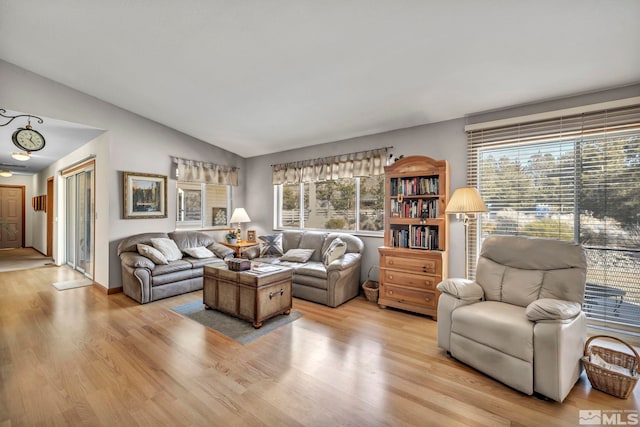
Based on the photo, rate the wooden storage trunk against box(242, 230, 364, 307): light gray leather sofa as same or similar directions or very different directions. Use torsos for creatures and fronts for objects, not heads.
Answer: same or similar directions

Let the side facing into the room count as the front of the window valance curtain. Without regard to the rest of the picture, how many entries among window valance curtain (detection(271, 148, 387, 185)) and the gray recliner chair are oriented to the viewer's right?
0

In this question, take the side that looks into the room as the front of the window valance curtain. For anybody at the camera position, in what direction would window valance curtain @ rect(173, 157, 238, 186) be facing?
facing the viewer and to the right of the viewer

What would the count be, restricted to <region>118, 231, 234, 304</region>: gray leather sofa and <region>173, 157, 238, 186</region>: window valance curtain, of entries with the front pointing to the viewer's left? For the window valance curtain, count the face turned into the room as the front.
0

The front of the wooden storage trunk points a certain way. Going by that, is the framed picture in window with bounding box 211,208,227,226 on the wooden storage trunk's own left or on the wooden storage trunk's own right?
on the wooden storage trunk's own right

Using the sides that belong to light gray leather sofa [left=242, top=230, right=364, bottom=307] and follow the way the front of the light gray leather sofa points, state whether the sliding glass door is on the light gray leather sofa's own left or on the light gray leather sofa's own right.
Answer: on the light gray leather sofa's own right

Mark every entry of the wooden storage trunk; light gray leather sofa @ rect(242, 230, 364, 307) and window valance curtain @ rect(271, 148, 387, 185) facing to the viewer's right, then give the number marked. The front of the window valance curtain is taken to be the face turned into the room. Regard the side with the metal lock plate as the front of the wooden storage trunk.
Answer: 0

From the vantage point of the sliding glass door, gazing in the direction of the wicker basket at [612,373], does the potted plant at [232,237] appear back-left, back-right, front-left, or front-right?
front-left

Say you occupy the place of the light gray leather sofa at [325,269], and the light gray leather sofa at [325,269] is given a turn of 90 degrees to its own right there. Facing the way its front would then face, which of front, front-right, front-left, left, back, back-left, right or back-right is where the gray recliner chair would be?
back

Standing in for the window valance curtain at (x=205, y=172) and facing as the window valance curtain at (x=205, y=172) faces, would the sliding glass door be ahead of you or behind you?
behind

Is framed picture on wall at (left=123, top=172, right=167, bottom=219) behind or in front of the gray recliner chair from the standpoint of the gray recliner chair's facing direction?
in front

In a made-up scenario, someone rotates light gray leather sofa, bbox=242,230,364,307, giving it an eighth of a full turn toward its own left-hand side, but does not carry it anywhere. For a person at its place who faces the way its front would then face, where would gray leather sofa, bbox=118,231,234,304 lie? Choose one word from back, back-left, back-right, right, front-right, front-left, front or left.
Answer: right

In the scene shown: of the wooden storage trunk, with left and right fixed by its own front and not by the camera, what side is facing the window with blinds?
left

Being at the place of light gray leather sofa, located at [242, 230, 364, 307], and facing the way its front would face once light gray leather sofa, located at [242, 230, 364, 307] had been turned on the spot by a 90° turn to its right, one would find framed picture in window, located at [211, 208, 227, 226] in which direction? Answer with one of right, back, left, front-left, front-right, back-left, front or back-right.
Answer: front

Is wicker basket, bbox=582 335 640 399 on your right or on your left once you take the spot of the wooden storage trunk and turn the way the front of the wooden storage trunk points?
on your left

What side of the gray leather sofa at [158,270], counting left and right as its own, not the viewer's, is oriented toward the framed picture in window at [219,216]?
left

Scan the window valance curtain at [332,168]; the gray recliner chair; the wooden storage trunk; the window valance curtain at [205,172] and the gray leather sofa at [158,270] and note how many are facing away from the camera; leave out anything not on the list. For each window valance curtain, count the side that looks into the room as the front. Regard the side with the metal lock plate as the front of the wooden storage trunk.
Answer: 0

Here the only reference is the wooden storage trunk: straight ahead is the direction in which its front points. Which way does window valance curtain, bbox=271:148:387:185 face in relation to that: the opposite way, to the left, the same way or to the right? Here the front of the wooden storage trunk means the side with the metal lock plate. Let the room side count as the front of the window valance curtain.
the same way
